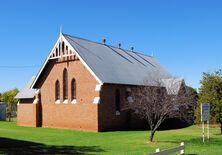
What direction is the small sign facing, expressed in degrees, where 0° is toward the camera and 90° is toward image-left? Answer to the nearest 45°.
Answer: approximately 0°

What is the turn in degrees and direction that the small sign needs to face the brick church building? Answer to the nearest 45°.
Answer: approximately 135° to its right

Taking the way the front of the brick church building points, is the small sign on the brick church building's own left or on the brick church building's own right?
on the brick church building's own left

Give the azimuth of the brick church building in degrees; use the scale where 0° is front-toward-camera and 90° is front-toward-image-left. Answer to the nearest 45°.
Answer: approximately 45°
